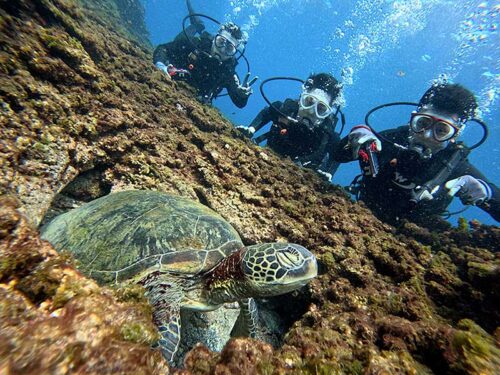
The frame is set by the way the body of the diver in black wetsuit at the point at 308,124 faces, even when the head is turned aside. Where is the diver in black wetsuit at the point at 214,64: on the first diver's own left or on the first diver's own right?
on the first diver's own right

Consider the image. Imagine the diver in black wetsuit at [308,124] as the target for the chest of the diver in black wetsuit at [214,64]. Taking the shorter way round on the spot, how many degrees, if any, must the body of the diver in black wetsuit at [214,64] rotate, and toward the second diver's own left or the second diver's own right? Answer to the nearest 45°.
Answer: approximately 45° to the second diver's own left

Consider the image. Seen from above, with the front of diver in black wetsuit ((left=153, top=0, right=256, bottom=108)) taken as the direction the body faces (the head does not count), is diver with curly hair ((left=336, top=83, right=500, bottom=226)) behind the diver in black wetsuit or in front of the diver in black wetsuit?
in front

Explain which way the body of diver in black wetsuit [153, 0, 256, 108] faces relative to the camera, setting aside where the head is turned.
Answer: toward the camera

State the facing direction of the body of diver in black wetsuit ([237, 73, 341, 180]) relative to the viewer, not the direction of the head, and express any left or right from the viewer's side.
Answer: facing the viewer

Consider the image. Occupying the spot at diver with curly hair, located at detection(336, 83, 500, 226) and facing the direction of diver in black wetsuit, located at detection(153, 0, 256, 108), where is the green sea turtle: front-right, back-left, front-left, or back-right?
front-left

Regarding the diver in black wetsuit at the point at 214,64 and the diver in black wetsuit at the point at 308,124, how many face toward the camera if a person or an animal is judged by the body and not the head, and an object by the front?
2

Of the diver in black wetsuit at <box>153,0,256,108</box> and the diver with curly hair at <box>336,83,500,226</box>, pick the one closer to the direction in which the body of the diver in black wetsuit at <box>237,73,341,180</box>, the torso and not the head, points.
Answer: the diver with curly hair
